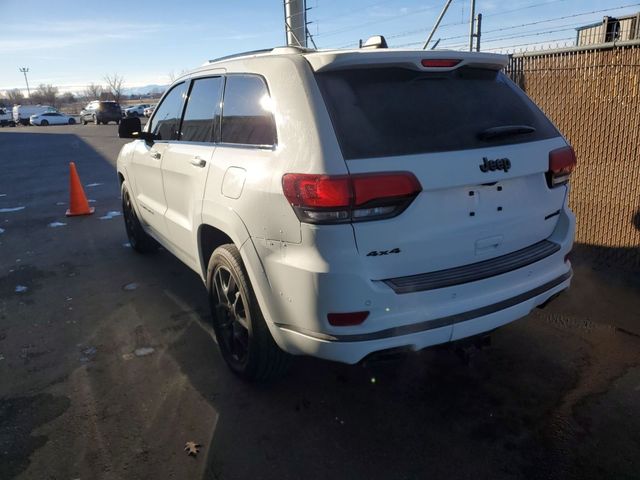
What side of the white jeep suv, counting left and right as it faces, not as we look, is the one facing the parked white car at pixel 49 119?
front

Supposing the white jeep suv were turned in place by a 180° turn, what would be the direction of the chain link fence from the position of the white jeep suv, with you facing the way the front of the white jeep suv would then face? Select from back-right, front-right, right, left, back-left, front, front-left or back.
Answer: left

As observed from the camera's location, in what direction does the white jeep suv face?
facing away from the viewer and to the left of the viewer

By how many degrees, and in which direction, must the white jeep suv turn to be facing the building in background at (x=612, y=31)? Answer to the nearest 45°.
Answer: approximately 90° to its right

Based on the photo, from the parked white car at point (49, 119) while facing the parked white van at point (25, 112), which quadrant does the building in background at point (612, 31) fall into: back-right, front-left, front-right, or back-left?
back-left

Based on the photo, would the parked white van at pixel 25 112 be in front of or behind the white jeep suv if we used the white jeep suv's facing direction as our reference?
in front

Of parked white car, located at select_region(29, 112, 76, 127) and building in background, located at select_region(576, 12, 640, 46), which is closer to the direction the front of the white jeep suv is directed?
the parked white car

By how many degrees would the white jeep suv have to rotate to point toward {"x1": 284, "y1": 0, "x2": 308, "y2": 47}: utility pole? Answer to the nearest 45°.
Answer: approximately 45° to its right

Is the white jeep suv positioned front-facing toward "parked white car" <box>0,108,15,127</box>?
yes

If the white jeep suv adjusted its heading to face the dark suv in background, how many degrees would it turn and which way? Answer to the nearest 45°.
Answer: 0° — it already faces it

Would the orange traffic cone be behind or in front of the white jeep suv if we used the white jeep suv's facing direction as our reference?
in front
